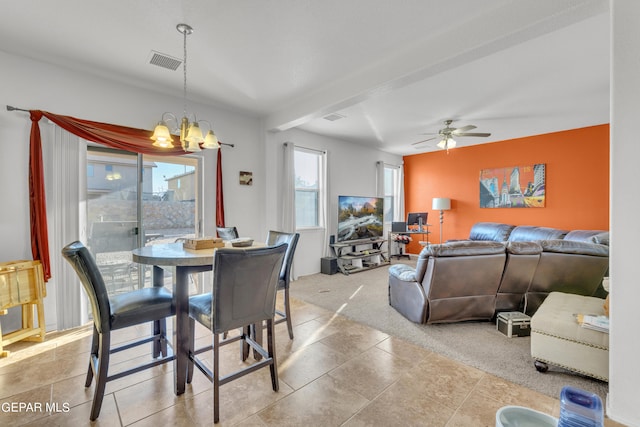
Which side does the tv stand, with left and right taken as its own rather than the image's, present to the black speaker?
right

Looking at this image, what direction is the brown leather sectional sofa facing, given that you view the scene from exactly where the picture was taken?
facing away from the viewer and to the left of the viewer

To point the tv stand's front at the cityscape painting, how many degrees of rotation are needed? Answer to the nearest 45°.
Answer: approximately 45° to its left

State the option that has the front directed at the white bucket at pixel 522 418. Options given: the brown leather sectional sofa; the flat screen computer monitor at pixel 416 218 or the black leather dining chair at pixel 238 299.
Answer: the flat screen computer monitor

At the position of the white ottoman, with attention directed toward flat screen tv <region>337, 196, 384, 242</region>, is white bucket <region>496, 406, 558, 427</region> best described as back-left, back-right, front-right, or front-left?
back-left

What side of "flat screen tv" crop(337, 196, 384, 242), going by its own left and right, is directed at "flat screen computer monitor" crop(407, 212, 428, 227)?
left

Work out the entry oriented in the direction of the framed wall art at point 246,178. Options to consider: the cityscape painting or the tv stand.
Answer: the cityscape painting

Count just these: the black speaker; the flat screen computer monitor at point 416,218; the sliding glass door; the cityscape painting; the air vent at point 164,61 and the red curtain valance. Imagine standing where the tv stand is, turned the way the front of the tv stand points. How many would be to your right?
4

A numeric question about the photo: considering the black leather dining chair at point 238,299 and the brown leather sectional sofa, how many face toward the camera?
0

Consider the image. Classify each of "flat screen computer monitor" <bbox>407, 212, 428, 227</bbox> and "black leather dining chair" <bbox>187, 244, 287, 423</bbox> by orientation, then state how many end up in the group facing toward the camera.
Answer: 1

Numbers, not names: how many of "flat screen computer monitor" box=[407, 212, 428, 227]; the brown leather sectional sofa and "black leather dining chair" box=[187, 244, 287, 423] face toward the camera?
1

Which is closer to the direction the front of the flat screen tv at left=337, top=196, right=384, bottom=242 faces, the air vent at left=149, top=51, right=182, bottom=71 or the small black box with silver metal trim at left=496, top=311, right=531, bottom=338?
the small black box with silver metal trim

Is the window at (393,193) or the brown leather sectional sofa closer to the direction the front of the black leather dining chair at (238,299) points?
the window

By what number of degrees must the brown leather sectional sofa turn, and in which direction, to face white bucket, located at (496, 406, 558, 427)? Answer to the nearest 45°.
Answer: approximately 135° to its left

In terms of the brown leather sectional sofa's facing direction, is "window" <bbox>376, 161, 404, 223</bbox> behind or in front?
in front

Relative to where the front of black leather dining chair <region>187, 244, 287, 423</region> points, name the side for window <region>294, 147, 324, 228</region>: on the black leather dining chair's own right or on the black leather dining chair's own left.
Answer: on the black leather dining chair's own right
